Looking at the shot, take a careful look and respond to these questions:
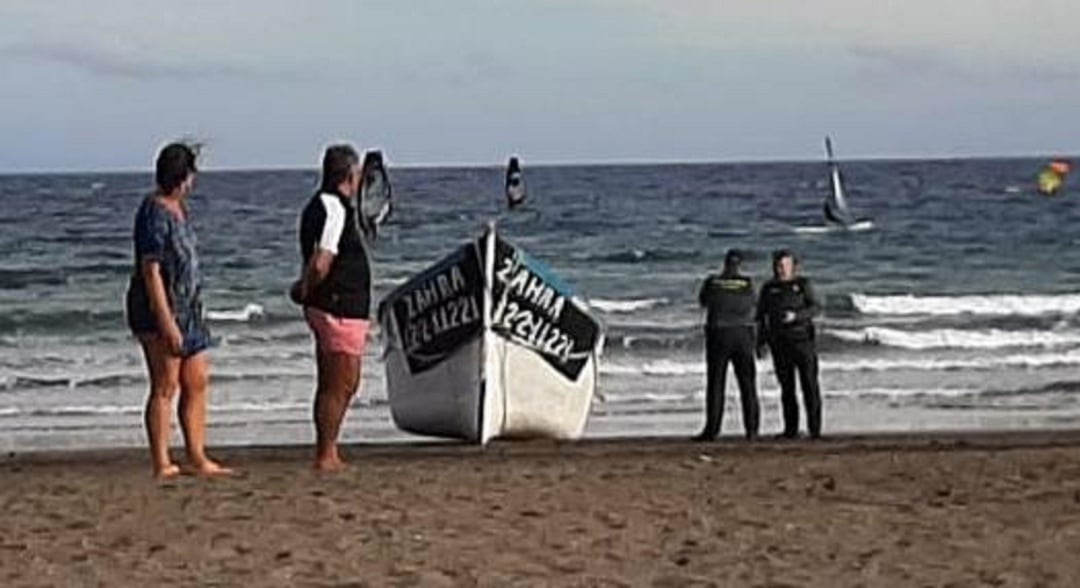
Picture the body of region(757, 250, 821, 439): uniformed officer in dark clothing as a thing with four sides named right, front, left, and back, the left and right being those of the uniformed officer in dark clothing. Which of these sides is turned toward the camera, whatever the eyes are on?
front

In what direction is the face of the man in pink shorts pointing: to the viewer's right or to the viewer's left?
to the viewer's right

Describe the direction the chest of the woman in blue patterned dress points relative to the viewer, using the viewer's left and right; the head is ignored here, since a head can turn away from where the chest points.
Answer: facing the viewer and to the right of the viewer

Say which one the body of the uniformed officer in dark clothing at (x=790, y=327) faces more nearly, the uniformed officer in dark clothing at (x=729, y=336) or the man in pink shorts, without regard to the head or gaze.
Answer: the man in pink shorts

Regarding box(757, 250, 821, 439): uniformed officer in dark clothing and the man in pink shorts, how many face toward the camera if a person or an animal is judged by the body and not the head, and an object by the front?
1

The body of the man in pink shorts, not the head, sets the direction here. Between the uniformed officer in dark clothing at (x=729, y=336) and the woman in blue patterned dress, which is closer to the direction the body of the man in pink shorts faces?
the uniformed officer in dark clothing

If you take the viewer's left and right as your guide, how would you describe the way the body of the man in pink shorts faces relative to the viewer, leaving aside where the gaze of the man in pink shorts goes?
facing to the right of the viewer

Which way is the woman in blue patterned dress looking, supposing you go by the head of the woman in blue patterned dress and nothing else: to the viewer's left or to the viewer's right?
to the viewer's right

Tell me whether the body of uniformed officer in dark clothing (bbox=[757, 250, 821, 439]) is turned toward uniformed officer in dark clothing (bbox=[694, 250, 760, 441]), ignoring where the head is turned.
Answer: no
